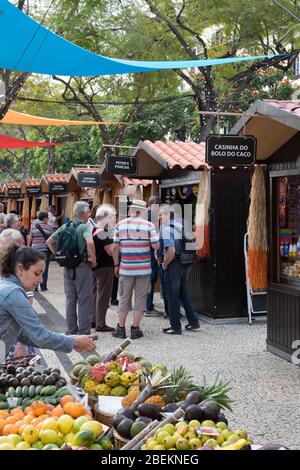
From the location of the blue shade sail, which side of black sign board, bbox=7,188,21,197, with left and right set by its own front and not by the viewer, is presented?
front

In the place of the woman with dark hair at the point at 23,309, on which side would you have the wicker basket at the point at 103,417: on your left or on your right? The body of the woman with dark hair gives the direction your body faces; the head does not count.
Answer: on your right

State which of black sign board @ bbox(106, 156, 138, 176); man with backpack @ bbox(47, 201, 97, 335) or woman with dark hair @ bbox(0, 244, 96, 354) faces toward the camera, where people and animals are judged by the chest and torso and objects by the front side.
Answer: the black sign board

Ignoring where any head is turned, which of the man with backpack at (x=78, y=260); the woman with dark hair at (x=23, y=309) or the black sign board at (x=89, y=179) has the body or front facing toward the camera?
the black sign board

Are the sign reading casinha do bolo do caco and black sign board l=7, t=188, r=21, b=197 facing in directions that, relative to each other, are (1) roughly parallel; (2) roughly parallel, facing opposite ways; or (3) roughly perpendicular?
roughly parallel

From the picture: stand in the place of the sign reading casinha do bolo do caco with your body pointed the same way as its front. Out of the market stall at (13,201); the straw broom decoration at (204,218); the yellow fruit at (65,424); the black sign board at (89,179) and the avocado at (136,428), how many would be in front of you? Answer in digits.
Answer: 2

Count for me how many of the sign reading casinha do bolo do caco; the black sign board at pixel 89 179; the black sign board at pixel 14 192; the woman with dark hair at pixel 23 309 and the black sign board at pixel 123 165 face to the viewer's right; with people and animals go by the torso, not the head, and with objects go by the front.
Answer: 1

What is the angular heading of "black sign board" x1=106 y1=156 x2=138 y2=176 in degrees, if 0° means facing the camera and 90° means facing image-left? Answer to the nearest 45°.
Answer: approximately 0°

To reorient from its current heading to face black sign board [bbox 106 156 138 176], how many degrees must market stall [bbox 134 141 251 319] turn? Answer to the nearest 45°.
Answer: approximately 90° to its right

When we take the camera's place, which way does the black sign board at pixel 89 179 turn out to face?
facing the viewer

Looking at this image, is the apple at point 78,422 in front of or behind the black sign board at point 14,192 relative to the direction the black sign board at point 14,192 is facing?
in front

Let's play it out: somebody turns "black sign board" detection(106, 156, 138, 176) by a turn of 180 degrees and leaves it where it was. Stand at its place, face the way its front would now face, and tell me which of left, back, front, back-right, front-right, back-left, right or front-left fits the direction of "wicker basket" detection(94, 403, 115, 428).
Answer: back

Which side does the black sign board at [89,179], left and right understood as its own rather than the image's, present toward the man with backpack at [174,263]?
front

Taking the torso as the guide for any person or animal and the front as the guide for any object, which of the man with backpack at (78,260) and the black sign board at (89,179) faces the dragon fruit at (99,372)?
the black sign board

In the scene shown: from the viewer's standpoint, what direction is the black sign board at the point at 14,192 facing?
toward the camera

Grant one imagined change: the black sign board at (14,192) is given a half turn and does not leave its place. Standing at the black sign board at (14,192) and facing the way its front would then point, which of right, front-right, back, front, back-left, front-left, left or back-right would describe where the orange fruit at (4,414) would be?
back

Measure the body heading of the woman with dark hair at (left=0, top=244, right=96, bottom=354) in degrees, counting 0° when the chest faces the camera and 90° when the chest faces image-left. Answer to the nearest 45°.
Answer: approximately 270°

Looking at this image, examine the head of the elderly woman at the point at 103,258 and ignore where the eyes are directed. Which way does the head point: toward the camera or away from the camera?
away from the camera
